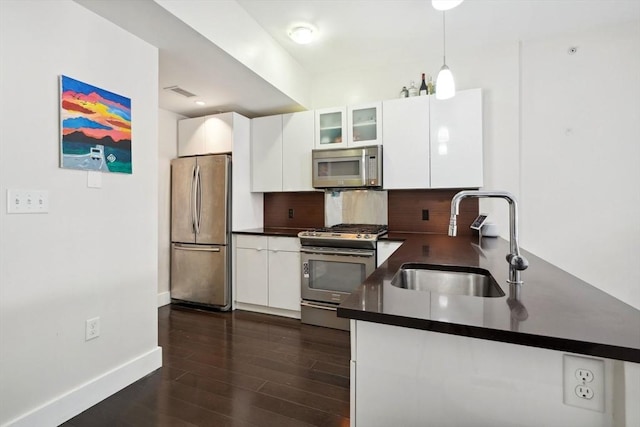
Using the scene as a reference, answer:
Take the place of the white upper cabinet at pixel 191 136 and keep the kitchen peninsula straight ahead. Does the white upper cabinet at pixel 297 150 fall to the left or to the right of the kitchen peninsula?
left

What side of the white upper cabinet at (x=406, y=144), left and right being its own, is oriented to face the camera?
front

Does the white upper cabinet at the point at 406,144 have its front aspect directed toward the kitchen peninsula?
yes

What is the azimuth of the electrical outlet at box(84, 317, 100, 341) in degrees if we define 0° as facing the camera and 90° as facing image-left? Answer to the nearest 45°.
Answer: approximately 315°

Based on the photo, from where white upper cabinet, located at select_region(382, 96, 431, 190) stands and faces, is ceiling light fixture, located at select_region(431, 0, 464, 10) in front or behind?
in front

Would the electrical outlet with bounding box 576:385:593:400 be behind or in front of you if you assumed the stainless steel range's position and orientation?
in front

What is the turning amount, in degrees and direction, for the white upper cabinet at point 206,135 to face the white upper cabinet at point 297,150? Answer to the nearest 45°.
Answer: approximately 90° to its left

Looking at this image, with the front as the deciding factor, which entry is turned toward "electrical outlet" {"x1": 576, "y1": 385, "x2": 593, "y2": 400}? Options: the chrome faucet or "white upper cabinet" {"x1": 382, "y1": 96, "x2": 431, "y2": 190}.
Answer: the white upper cabinet

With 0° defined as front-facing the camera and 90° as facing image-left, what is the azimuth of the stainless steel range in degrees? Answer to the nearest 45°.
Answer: approximately 0°

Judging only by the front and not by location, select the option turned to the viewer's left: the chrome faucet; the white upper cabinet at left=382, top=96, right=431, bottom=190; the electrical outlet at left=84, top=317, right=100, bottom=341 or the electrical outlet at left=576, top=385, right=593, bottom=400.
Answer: the chrome faucet

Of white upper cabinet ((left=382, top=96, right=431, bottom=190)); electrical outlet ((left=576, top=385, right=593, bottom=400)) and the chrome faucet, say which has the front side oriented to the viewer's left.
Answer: the chrome faucet

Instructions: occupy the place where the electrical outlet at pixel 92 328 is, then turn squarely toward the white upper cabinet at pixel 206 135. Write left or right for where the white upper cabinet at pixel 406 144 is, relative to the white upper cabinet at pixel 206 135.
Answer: right

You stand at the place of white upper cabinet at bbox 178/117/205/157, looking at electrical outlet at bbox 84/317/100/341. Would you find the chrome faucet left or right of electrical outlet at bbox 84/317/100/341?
left

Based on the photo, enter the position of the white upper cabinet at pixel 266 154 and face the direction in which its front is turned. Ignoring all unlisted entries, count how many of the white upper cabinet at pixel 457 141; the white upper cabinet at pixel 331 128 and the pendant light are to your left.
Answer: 3

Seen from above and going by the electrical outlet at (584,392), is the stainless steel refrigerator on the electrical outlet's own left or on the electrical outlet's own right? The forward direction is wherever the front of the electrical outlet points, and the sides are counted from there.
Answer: on the electrical outlet's own right
